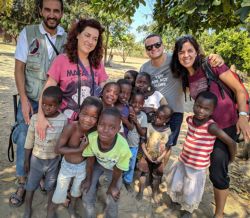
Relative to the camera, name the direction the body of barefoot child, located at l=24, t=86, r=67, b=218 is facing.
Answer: toward the camera

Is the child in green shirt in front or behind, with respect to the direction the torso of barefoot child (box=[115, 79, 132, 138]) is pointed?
in front

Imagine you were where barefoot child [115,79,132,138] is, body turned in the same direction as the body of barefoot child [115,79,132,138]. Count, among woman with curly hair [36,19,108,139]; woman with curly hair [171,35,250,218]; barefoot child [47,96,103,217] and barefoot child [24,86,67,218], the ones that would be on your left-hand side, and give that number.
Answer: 1

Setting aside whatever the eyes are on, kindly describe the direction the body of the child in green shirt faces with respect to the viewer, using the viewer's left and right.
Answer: facing the viewer

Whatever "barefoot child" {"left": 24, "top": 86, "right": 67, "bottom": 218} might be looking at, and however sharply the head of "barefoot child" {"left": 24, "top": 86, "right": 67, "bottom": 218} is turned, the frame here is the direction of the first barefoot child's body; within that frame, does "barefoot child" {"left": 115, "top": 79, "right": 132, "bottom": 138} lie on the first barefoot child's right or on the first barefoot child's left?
on the first barefoot child's left

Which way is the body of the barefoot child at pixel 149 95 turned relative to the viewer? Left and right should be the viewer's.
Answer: facing the viewer and to the left of the viewer

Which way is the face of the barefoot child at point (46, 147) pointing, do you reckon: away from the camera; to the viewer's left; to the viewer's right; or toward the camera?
toward the camera

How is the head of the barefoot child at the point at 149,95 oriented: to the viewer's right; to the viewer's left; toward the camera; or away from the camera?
toward the camera

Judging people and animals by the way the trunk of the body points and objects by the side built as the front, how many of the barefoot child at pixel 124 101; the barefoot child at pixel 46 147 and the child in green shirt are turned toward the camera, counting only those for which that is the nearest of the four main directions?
3

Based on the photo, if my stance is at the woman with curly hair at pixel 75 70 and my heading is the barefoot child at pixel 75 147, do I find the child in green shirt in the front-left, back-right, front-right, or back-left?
front-left

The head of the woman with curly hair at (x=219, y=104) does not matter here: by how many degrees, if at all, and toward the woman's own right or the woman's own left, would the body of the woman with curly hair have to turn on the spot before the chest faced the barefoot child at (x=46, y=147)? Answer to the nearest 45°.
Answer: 0° — they already face them

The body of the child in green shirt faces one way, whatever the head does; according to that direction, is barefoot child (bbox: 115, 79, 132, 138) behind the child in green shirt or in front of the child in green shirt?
behind
